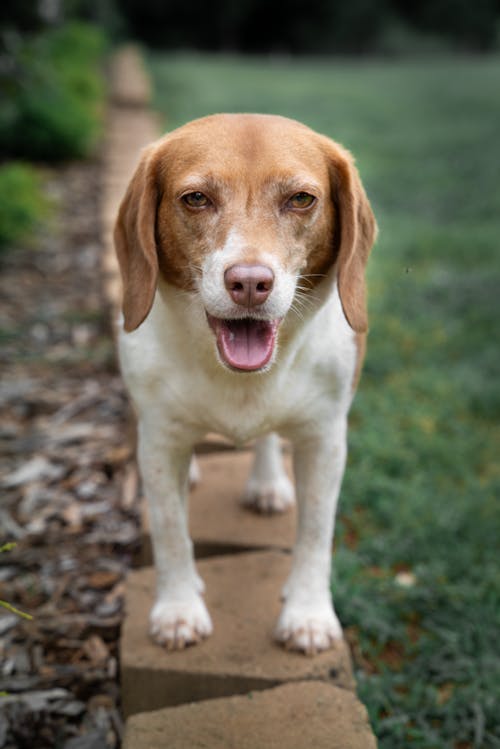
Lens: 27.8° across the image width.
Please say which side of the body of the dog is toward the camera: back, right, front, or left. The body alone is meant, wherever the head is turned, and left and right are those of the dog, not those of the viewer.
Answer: front

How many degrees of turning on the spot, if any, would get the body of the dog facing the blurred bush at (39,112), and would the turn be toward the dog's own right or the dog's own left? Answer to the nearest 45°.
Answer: approximately 180°
